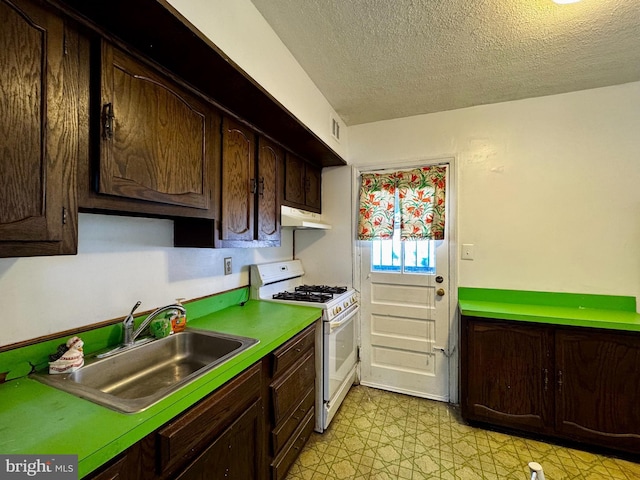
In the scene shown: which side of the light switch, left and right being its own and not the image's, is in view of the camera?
front

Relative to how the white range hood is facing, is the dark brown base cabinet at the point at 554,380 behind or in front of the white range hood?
in front

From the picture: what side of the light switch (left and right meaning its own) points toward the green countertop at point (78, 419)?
front

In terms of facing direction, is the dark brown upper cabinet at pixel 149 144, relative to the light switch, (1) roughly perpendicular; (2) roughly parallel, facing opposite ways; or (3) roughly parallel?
roughly perpendicular

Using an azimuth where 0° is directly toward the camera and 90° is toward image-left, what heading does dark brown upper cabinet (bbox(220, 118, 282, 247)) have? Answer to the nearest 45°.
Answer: approximately 315°

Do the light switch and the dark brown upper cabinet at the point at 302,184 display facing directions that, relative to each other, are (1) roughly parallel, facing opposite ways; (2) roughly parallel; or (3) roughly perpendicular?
roughly perpendicular

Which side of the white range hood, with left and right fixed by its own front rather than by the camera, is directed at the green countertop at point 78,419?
right

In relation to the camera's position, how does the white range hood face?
facing the viewer and to the right of the viewer

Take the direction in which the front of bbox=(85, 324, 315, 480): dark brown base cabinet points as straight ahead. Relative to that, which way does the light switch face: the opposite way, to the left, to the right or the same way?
to the right

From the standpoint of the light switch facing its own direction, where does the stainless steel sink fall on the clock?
The stainless steel sink is roughly at 1 o'clock from the light switch.

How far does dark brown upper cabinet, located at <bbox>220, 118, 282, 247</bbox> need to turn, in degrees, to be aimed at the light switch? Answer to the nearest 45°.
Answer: approximately 45° to its left
